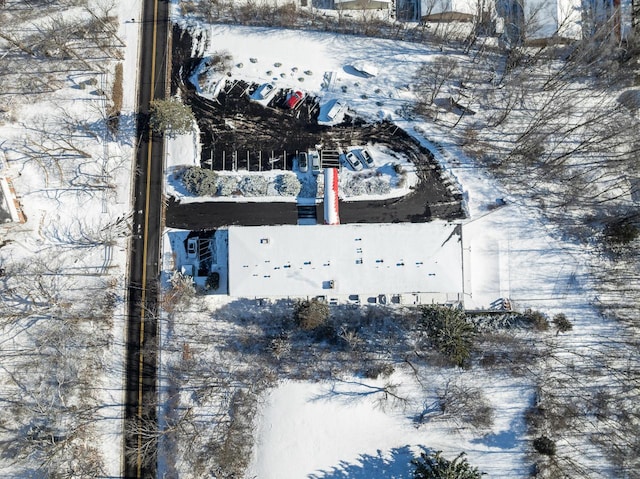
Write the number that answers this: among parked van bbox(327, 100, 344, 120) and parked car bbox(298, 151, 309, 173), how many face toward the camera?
1

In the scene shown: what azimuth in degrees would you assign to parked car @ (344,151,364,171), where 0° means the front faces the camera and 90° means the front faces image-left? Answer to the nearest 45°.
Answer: approximately 315°

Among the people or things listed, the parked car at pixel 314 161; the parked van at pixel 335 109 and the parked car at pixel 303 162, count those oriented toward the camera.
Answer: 2

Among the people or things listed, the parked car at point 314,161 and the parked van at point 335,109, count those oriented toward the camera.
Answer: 1

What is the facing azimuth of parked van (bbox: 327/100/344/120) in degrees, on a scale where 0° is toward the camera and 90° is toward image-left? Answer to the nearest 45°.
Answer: approximately 225°

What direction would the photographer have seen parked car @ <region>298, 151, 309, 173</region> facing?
facing the viewer

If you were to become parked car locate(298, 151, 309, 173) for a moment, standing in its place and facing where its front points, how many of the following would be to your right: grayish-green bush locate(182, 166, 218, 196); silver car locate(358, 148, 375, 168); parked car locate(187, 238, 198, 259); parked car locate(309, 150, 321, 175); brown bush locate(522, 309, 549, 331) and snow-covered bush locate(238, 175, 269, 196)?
3

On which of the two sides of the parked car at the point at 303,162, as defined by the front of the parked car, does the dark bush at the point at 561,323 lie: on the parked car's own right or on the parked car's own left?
on the parked car's own left
